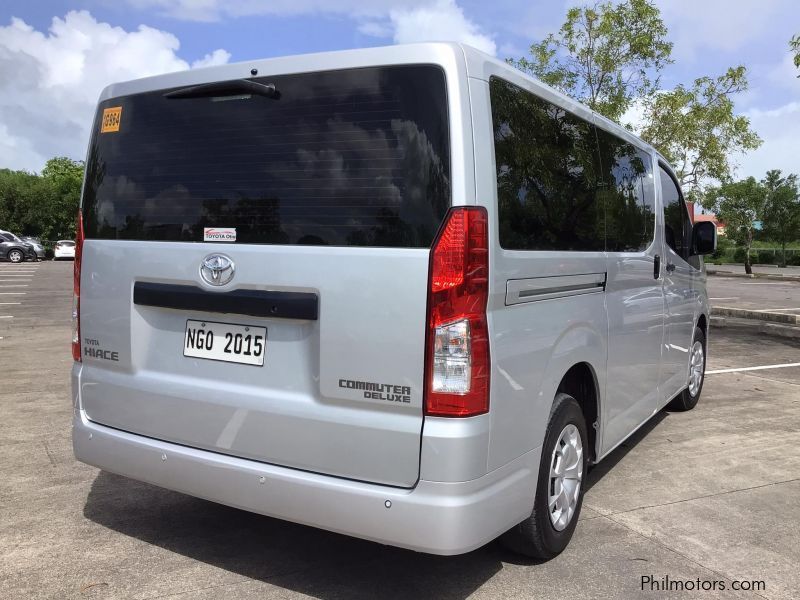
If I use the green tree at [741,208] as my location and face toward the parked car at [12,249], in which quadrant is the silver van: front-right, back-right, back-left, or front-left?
front-left

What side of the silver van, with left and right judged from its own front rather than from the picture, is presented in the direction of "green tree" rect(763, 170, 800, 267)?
front

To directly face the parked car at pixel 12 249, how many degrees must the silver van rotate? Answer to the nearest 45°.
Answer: approximately 90° to its left

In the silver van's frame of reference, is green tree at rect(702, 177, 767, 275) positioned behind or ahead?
ahead

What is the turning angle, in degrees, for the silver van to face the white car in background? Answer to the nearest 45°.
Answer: approximately 90° to its left

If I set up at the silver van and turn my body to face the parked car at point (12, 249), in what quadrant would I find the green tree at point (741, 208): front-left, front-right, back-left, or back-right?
front-right

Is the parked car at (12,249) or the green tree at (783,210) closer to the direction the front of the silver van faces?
the green tree

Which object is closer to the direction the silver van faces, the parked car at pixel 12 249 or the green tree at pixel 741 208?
the green tree

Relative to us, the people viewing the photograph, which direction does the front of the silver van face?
facing away from the viewer and to the right of the viewer
